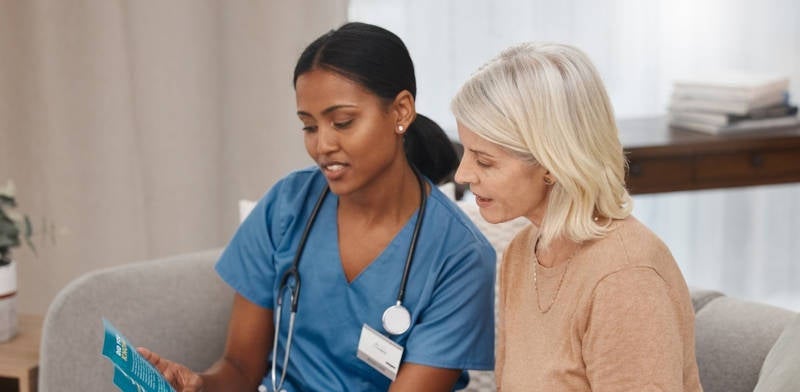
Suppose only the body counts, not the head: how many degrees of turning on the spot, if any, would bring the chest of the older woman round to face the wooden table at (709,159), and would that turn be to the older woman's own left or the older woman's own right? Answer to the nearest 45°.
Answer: approximately 135° to the older woman's own right

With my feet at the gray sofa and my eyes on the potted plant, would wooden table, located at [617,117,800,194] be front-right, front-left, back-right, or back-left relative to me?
back-right

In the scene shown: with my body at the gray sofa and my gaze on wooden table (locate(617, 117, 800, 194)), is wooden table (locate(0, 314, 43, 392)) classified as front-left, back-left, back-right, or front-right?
back-left

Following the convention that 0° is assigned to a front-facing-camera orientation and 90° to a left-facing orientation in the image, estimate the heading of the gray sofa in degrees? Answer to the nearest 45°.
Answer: approximately 0°

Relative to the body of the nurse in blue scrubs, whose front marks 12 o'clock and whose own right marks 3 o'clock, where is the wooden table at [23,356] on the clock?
The wooden table is roughly at 2 o'clock from the nurse in blue scrubs.

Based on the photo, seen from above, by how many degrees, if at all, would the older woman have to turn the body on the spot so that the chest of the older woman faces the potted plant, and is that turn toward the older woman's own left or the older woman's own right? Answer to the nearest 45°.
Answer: approximately 45° to the older woman's own right
